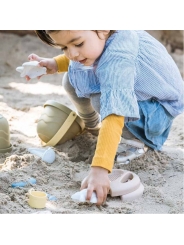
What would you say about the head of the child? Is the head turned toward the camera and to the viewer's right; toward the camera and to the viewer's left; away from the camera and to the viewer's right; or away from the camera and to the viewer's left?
toward the camera and to the viewer's left

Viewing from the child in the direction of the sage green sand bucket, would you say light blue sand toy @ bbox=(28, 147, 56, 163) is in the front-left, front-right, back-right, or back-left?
front-left

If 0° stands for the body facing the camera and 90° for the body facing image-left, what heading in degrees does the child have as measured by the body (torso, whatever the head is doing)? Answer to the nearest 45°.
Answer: approximately 45°
